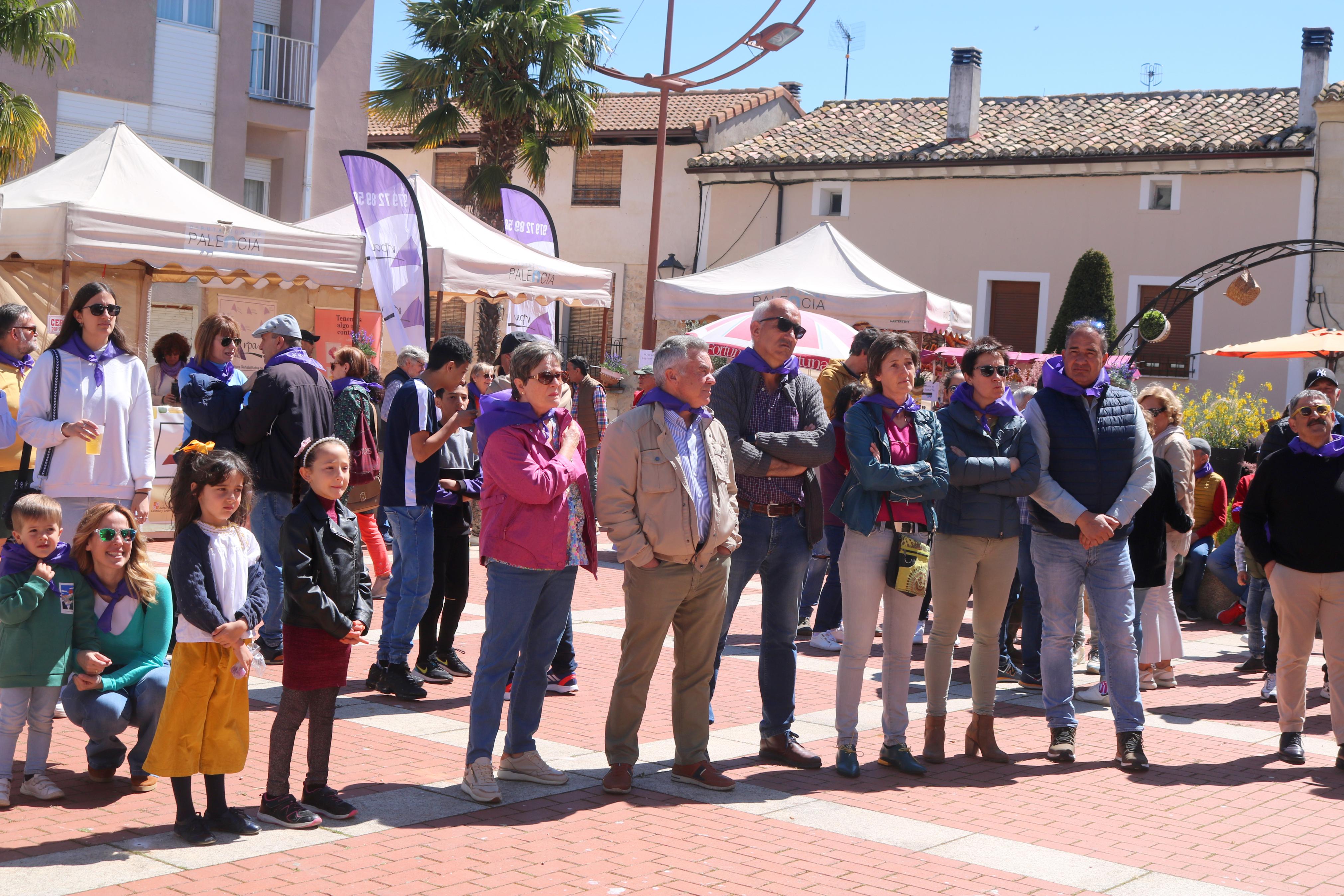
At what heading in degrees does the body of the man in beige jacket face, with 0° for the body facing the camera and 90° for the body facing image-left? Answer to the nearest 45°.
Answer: approximately 315°

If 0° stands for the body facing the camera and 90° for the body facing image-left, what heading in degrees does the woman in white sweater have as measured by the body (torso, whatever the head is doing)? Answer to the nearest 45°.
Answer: approximately 0°

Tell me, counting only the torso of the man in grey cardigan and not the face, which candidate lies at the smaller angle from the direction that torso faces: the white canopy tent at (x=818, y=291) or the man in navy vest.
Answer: the man in navy vest

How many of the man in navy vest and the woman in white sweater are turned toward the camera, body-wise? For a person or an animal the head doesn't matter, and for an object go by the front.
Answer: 2

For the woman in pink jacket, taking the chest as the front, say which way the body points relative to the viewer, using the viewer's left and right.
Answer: facing the viewer and to the right of the viewer

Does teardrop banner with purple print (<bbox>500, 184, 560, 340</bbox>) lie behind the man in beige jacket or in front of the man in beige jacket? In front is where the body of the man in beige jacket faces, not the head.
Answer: behind

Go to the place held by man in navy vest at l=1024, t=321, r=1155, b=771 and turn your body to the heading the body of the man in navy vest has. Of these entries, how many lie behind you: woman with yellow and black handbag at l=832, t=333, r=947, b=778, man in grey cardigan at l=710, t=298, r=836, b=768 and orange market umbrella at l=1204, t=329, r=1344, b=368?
1
